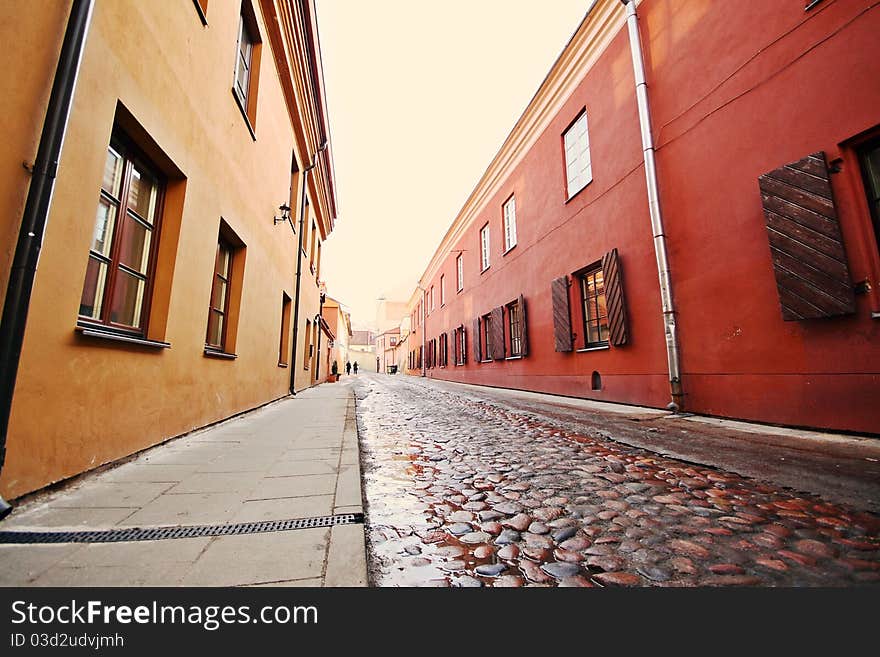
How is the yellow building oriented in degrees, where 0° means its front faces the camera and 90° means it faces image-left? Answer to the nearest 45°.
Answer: approximately 315°

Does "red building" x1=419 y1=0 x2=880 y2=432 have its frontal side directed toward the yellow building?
yes

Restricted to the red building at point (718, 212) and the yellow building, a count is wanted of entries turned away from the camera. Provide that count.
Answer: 0

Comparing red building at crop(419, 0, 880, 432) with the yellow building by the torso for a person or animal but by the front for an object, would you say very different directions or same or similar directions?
very different directions

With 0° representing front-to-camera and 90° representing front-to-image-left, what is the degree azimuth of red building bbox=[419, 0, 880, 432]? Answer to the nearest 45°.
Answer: approximately 45°

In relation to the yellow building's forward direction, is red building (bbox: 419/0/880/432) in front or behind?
in front
